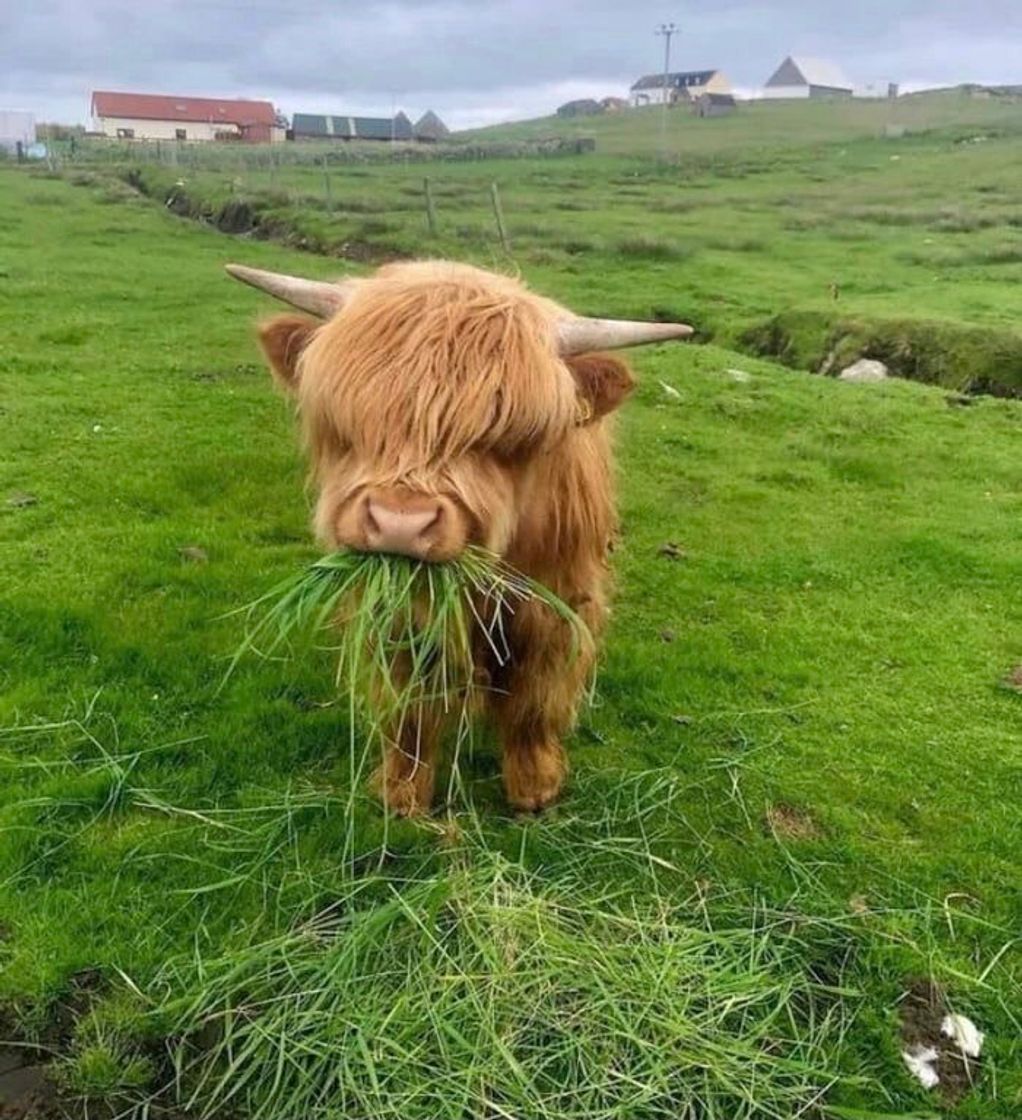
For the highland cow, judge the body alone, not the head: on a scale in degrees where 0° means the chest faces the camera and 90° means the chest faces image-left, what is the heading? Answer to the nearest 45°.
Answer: approximately 0°

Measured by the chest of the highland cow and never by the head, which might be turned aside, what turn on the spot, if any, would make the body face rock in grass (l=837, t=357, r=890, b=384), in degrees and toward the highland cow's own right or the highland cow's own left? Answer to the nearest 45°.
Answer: approximately 135° to the highland cow's own left
